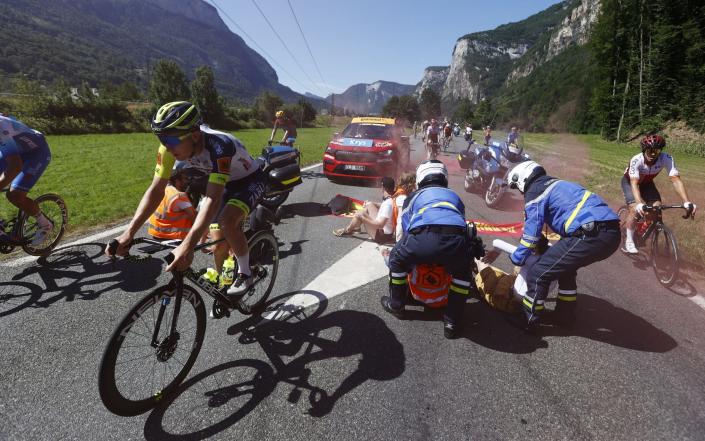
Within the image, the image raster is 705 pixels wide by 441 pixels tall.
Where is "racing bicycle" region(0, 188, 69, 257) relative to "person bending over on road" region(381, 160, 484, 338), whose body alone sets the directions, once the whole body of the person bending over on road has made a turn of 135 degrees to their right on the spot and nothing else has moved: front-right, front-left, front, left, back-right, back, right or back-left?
back-right

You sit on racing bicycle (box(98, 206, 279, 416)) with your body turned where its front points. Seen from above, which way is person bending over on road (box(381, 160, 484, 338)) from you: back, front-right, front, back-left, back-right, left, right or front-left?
back-left

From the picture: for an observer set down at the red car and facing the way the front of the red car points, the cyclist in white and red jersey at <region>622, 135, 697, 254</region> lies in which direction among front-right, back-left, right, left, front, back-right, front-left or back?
left

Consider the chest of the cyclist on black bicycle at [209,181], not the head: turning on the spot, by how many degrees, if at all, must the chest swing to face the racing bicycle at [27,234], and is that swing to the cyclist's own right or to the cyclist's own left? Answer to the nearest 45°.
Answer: approximately 90° to the cyclist's own right

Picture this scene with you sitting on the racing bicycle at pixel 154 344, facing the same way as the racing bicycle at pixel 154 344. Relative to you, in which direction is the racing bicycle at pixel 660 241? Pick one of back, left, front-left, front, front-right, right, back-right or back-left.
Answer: back-left

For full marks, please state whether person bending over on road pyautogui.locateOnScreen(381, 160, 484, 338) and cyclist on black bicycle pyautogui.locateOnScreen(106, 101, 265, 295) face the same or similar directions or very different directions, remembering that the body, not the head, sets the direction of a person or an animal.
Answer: very different directions

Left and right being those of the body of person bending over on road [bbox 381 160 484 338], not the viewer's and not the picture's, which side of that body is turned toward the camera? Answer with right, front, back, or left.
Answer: back

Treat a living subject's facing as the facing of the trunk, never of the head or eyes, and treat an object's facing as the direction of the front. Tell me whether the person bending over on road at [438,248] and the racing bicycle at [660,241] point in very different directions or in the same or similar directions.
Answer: very different directions

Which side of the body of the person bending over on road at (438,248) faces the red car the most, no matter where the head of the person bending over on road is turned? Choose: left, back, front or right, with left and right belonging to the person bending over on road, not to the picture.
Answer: front

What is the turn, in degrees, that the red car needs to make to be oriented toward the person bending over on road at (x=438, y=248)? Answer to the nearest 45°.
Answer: approximately 45° to its left

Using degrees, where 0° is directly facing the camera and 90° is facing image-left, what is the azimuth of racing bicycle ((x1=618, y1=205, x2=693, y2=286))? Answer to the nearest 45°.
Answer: approximately 315°

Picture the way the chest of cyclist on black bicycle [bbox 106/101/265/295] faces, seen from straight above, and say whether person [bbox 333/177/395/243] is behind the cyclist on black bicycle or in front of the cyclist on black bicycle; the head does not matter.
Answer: behind

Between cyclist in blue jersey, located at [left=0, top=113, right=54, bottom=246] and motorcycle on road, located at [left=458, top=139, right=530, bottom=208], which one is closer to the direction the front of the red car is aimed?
the cyclist in blue jersey
